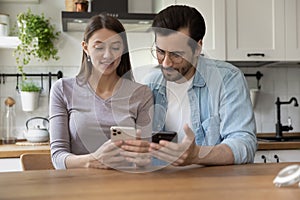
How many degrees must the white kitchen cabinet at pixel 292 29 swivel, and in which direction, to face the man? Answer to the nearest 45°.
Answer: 0° — it already faces them

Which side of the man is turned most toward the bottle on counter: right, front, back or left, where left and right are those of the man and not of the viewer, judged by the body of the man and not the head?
right

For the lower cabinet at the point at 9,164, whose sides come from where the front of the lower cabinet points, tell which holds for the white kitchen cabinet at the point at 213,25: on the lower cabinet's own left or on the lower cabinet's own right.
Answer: on the lower cabinet's own left

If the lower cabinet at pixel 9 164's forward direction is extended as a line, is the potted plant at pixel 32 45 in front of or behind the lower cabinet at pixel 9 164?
behind

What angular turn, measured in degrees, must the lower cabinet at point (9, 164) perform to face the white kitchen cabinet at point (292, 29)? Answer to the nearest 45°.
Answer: approximately 90° to its left

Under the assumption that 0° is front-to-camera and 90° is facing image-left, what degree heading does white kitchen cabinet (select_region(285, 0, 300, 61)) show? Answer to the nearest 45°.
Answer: approximately 0°
